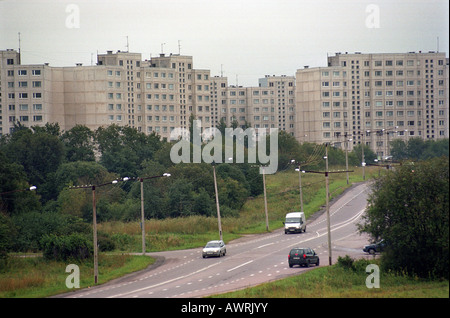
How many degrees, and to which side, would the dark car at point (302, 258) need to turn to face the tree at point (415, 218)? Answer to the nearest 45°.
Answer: approximately 90° to its right

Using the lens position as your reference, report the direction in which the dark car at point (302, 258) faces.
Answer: facing away from the viewer and to the right of the viewer
